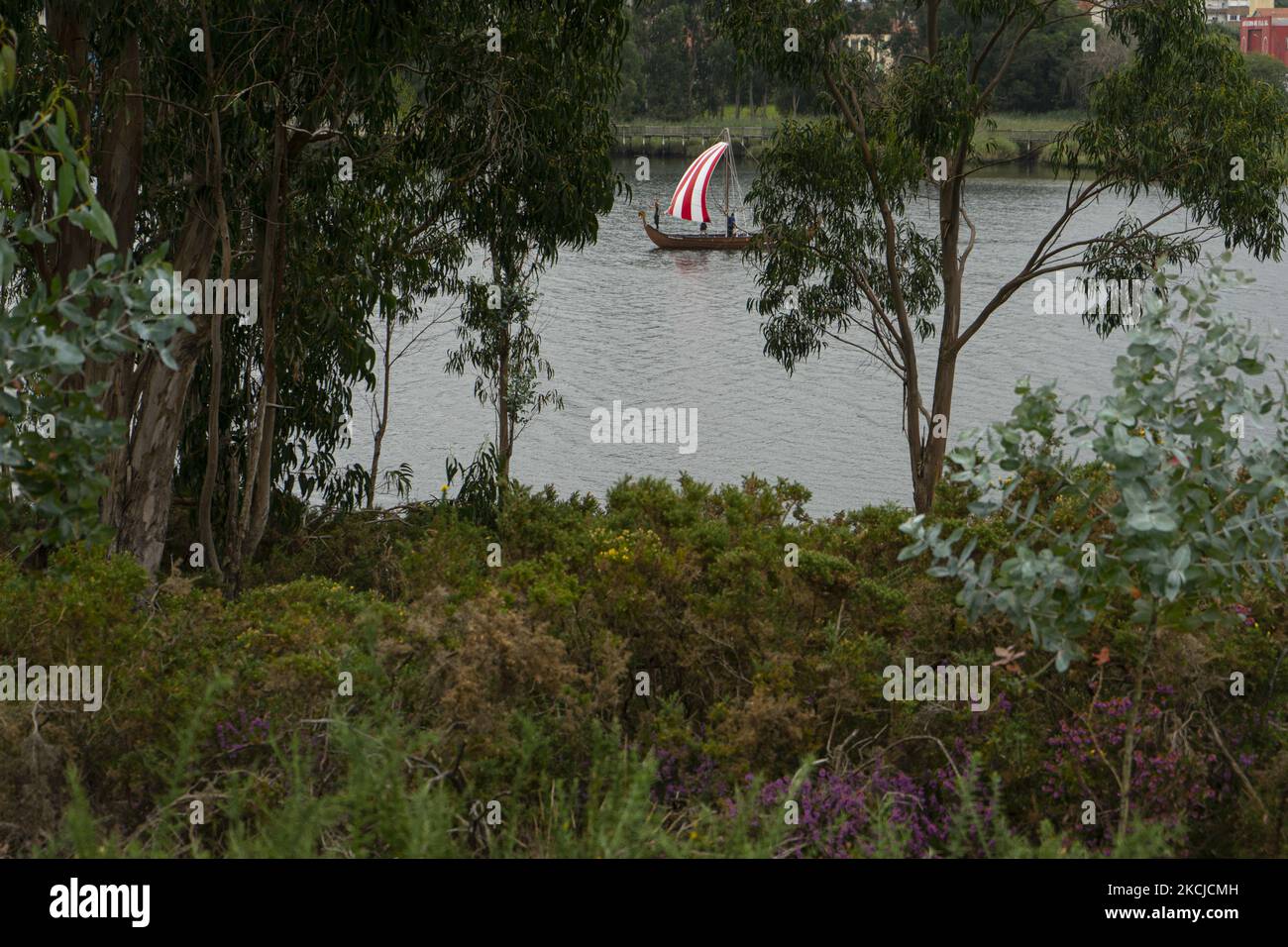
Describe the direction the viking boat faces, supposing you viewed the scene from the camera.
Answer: facing to the left of the viewer

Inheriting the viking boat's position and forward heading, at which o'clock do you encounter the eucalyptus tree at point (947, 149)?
The eucalyptus tree is roughly at 9 o'clock from the viking boat.

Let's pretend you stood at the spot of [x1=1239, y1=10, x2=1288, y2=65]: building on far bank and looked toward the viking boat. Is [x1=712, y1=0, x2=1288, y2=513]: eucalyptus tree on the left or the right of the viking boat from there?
left

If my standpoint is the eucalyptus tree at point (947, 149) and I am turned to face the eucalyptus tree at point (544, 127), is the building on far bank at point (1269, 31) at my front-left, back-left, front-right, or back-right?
back-right

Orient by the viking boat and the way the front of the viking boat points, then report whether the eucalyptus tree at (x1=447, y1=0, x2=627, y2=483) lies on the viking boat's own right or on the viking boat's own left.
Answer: on the viking boat's own left

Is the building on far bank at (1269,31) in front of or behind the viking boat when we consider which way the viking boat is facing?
behind

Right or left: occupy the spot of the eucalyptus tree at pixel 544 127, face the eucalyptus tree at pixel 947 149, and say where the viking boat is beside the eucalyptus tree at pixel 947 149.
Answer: left
